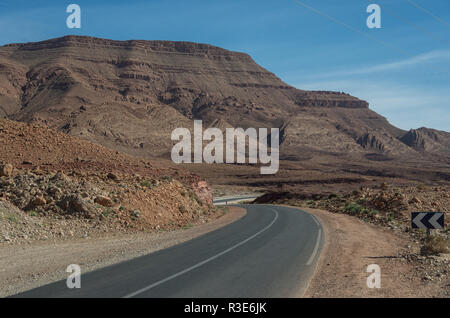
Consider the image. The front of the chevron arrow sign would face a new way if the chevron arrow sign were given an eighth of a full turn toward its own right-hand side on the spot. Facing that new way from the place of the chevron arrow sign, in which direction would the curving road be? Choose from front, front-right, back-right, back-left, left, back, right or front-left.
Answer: front

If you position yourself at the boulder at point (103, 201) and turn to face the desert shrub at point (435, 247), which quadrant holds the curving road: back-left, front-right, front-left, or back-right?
front-right

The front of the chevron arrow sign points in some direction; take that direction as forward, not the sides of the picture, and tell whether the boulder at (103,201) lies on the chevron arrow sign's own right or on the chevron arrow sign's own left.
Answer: on the chevron arrow sign's own right

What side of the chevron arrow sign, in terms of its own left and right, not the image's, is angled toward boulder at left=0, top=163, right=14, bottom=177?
right

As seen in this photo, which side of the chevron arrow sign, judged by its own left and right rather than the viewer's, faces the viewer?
front
